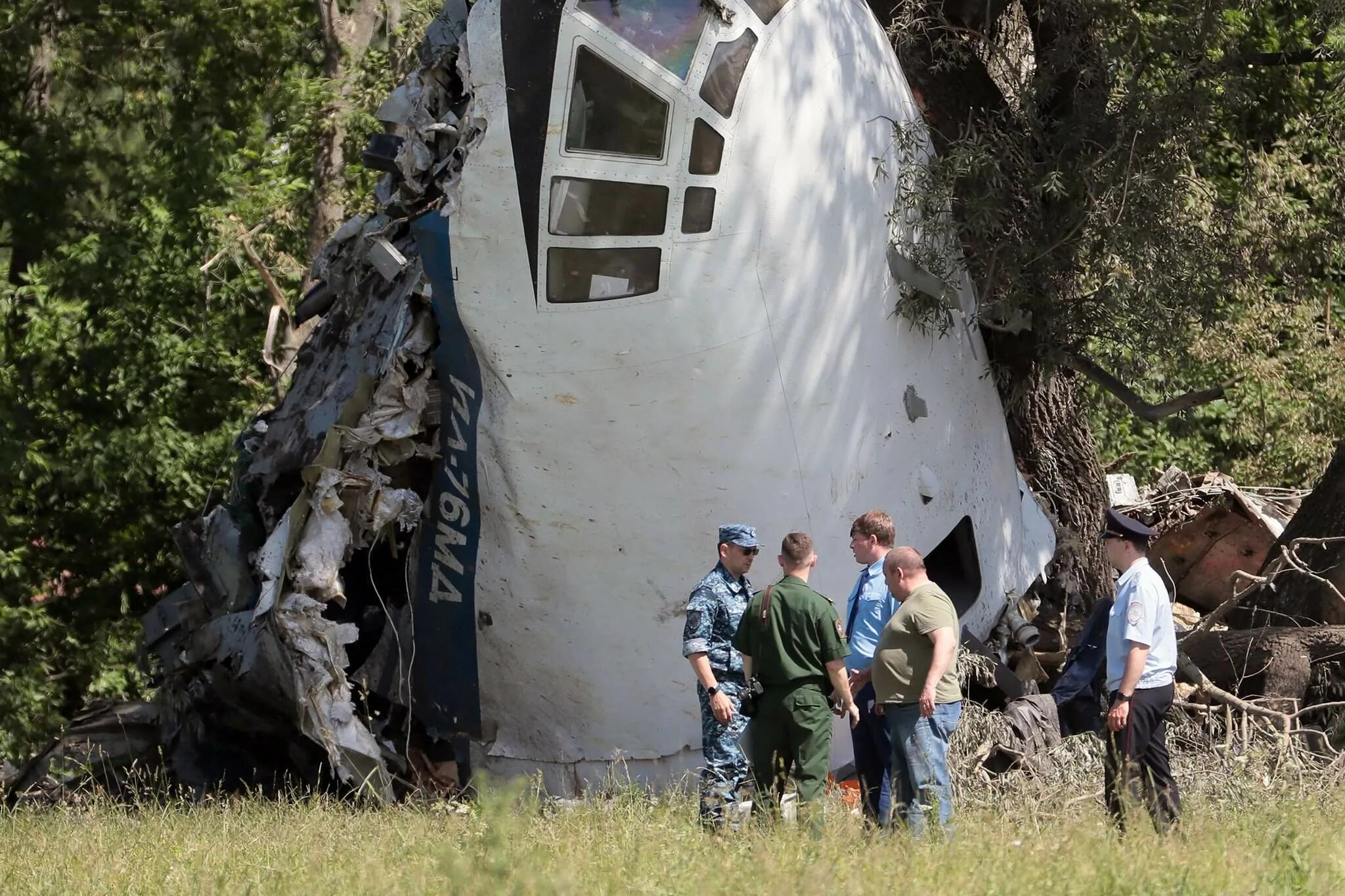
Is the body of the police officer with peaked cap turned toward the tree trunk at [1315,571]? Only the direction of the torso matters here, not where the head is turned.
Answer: no

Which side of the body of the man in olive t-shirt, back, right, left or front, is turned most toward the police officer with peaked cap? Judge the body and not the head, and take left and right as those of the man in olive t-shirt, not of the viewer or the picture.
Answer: back

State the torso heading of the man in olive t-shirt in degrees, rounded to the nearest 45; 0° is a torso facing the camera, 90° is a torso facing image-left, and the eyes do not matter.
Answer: approximately 90°

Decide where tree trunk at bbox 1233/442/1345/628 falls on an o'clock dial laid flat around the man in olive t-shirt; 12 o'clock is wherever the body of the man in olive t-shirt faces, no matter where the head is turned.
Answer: The tree trunk is roughly at 4 o'clock from the man in olive t-shirt.

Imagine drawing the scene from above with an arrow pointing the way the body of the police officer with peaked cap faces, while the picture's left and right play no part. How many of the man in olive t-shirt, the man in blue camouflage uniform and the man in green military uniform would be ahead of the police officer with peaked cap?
3

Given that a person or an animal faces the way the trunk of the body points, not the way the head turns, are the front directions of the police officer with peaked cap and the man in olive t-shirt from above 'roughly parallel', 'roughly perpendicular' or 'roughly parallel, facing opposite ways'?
roughly parallel

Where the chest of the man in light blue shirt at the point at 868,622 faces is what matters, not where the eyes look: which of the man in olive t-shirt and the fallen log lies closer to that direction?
the man in olive t-shirt

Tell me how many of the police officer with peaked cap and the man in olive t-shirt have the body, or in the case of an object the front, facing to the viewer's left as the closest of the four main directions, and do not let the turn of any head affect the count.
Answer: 2

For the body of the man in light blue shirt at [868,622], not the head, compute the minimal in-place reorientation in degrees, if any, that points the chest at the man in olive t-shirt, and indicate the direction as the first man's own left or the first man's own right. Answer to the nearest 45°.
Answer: approximately 45° to the first man's own left

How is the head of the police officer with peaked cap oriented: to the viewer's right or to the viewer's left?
to the viewer's left

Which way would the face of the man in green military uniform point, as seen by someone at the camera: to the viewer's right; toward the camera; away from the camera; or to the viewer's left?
away from the camera

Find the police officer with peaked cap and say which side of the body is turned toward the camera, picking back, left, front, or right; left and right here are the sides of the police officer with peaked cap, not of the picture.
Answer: left
